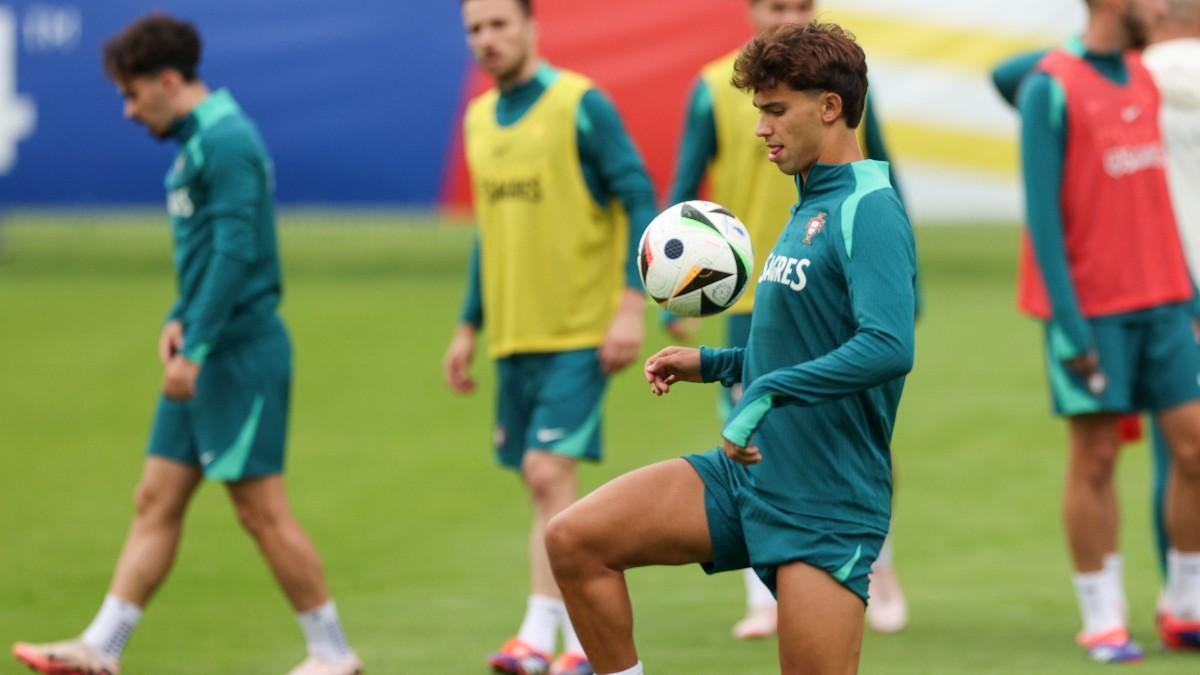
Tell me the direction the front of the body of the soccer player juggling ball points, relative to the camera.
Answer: to the viewer's left

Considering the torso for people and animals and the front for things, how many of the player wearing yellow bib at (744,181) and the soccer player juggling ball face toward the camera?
1

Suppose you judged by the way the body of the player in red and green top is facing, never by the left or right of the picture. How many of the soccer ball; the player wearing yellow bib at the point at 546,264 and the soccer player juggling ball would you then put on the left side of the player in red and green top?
0

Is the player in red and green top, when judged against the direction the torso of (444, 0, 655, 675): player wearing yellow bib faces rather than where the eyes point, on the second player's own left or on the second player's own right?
on the second player's own left

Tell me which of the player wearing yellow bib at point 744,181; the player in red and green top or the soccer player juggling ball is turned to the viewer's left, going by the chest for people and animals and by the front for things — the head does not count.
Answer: the soccer player juggling ball

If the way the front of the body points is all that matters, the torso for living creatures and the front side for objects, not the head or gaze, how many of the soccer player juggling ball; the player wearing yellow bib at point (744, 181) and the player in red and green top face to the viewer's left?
1

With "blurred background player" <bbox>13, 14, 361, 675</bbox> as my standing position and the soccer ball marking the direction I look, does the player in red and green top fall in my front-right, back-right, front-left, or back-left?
front-left

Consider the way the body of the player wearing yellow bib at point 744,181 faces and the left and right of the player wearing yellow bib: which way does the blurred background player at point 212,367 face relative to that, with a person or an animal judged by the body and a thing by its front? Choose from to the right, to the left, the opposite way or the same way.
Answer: to the right

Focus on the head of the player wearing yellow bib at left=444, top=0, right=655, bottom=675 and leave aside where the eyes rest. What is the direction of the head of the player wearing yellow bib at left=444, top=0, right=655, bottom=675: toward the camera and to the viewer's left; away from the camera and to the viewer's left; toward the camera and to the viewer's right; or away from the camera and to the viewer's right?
toward the camera and to the viewer's left

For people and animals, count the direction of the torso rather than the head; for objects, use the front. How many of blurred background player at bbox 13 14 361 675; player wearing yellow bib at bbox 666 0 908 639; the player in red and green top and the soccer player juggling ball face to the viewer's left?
2

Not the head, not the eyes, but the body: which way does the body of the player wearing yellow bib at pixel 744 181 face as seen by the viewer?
toward the camera

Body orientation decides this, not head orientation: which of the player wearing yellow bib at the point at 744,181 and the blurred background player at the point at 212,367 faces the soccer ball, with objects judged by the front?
the player wearing yellow bib

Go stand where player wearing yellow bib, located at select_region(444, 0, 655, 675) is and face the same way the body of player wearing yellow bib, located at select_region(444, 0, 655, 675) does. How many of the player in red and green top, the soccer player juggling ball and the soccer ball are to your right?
0

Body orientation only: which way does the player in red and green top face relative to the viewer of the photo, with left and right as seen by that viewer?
facing the viewer and to the right of the viewer

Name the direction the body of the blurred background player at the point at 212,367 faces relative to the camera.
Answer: to the viewer's left

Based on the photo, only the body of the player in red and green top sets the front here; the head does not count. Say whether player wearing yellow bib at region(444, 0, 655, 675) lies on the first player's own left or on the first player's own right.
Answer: on the first player's own right

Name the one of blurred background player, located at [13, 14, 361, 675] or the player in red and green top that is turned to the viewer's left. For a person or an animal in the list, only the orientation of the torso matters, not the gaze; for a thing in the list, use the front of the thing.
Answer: the blurred background player

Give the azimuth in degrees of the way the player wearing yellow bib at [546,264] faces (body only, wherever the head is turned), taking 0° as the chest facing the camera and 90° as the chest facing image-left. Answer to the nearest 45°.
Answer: approximately 45°

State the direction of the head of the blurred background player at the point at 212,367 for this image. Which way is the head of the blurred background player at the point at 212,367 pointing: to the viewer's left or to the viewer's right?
to the viewer's left
